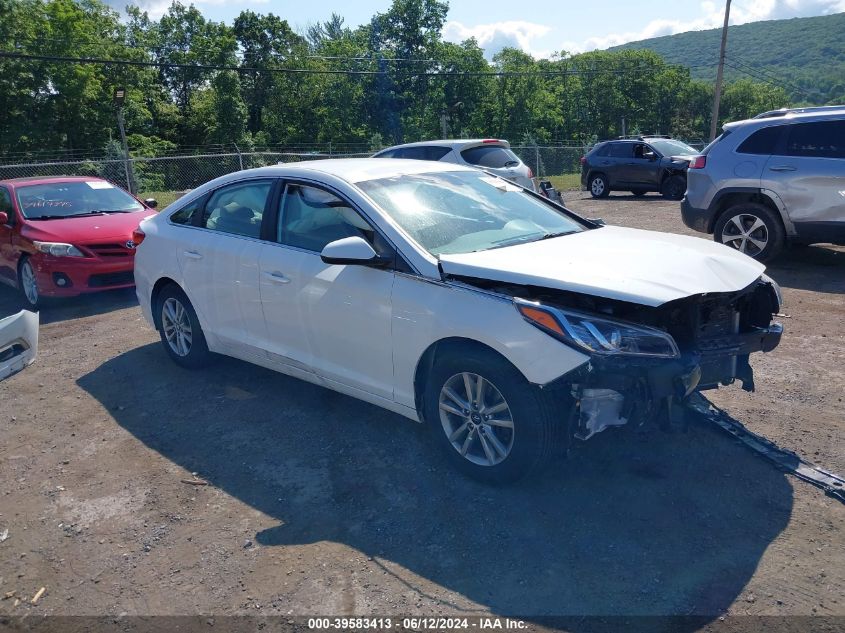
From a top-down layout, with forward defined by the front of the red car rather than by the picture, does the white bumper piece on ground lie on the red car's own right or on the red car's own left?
on the red car's own right

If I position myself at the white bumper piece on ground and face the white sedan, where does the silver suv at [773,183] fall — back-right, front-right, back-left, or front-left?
front-left

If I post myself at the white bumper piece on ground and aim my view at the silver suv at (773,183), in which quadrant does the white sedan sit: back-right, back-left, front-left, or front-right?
front-right

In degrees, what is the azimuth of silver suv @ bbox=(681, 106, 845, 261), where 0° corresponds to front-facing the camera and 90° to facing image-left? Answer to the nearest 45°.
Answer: approximately 270°

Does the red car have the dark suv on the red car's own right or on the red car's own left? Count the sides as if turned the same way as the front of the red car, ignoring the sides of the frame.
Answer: on the red car's own left

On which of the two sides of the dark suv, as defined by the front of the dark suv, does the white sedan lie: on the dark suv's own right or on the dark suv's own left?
on the dark suv's own right

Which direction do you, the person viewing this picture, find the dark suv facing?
facing the viewer and to the right of the viewer

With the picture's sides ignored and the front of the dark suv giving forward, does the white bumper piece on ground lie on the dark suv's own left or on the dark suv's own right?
on the dark suv's own right

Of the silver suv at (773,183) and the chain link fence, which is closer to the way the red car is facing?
the silver suv

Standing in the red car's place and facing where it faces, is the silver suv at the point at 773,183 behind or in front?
in front

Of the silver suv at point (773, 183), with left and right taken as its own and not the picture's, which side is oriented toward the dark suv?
left

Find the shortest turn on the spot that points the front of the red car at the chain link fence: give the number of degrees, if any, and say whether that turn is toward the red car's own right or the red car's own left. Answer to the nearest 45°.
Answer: approximately 135° to the red car's own left
